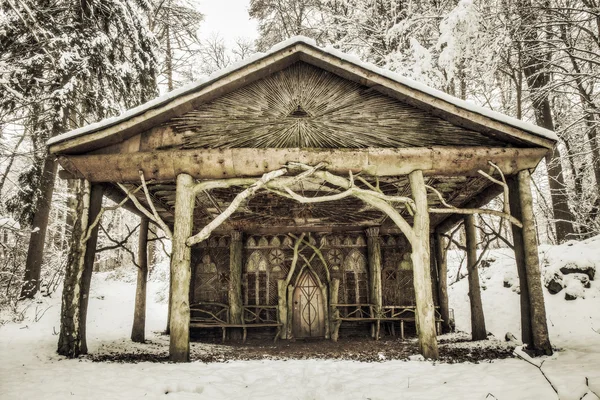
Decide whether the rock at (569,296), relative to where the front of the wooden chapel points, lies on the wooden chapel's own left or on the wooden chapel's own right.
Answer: on the wooden chapel's own left

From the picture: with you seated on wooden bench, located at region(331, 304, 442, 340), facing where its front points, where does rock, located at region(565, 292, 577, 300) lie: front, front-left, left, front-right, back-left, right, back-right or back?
left

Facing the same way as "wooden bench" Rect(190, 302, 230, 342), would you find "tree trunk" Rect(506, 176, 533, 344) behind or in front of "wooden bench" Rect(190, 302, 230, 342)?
in front

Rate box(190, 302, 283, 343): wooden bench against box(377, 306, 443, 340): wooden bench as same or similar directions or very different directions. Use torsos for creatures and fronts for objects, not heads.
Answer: same or similar directions

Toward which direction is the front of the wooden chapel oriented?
toward the camera

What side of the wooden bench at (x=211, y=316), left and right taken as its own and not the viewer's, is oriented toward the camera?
front

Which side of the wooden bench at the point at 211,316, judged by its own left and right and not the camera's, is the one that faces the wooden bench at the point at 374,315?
left

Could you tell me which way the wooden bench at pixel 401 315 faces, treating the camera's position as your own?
facing the viewer

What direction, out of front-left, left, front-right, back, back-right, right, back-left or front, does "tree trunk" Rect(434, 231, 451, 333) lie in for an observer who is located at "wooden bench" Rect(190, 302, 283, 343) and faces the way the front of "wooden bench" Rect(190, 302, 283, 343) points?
left

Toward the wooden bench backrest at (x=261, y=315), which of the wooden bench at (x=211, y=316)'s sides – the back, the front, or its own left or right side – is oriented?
left

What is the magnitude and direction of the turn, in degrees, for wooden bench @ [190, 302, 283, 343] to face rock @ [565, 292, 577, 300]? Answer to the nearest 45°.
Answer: approximately 90° to its left

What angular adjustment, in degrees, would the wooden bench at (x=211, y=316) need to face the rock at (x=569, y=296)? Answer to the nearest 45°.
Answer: approximately 90° to its left
